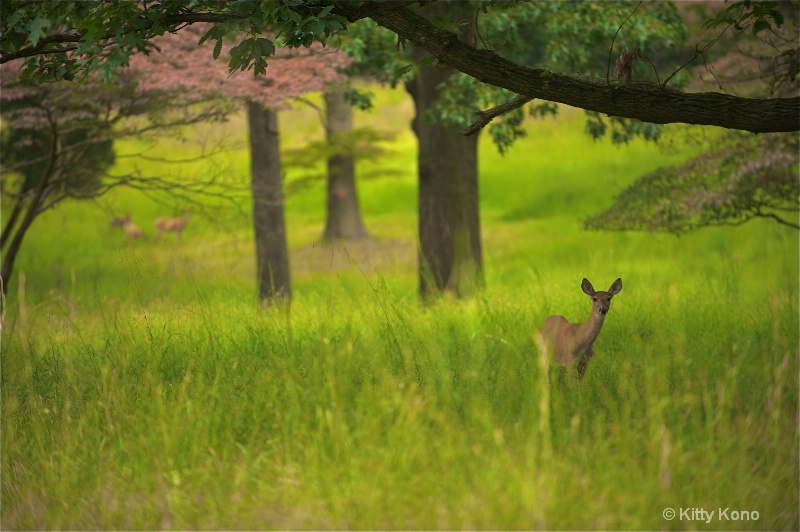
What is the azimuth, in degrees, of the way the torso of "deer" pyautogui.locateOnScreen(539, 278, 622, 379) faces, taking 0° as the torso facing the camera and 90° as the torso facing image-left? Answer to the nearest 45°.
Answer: approximately 315°

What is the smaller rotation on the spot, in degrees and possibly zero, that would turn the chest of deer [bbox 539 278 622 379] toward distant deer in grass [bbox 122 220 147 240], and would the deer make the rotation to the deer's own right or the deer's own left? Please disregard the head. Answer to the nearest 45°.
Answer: approximately 180°
